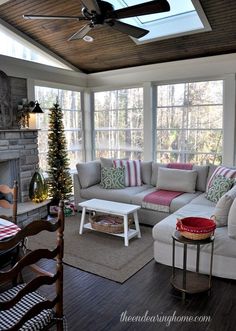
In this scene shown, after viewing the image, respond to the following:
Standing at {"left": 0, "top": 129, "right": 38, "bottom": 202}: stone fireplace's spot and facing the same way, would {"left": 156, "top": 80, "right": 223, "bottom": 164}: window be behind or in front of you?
in front

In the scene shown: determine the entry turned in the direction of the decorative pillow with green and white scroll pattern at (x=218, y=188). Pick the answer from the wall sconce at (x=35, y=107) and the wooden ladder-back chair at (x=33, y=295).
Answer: the wall sconce

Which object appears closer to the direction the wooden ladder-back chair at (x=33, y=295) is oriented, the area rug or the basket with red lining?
the area rug

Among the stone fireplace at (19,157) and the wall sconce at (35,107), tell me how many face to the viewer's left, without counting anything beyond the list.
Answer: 0

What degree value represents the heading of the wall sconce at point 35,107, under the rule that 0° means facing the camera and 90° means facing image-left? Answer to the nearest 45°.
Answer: approximately 315°

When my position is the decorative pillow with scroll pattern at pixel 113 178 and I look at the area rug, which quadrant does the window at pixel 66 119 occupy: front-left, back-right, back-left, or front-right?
back-right

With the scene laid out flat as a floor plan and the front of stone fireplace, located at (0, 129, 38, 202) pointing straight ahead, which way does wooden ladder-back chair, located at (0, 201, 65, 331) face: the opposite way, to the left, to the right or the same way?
the opposite way

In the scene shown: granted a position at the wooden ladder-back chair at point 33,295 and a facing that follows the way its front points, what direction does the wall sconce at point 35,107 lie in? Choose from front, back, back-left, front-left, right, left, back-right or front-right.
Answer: front-right

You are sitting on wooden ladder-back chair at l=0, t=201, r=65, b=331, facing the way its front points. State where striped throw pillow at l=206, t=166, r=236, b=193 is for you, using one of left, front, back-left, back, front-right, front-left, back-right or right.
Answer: right

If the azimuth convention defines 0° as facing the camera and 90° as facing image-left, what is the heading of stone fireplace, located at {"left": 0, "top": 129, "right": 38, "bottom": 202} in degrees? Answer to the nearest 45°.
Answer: approximately 315°

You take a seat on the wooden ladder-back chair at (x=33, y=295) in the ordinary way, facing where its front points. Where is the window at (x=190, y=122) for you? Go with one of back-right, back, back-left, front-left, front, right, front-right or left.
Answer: right

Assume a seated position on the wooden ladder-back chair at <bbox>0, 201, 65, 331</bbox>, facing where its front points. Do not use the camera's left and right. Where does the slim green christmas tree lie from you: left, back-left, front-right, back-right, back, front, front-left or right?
front-right

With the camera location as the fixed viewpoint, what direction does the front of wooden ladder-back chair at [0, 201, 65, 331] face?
facing away from the viewer and to the left of the viewer

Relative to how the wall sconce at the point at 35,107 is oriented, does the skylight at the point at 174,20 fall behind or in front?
in front

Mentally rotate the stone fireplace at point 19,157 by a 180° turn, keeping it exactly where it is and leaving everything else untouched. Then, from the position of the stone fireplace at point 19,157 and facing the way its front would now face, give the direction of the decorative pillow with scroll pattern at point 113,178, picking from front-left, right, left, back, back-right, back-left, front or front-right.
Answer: back-right
